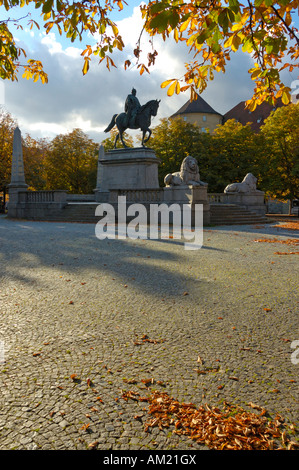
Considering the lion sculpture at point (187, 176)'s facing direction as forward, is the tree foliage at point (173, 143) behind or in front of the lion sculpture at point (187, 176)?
behind

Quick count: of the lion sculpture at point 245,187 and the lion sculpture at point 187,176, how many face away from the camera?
0
